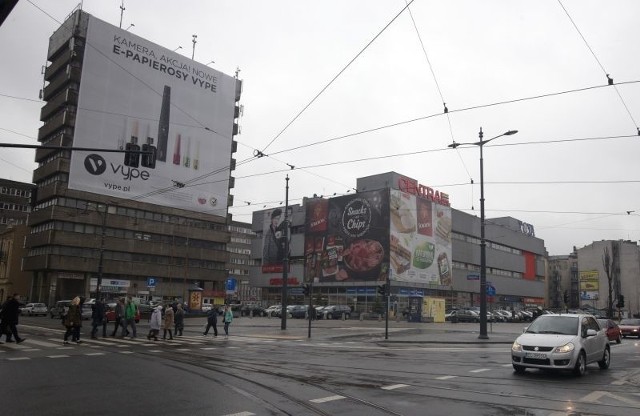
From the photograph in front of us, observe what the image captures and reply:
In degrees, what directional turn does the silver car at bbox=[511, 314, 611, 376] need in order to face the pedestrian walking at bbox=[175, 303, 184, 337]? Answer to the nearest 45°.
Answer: approximately 90° to its right

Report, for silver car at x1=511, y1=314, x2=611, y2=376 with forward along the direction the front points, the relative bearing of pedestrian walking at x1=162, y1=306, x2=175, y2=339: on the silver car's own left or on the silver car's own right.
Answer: on the silver car's own right

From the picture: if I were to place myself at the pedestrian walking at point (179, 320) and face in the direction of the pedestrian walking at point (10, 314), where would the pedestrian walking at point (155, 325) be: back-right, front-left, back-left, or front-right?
front-left

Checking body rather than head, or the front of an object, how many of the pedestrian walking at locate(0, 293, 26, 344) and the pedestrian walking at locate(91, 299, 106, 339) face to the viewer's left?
1

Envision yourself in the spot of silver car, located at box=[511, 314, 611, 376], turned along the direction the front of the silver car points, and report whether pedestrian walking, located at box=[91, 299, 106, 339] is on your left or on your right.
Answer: on your right

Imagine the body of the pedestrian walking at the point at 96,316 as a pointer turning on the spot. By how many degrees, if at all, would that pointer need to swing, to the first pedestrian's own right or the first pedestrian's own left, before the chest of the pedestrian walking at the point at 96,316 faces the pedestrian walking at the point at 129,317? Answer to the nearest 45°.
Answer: approximately 180°

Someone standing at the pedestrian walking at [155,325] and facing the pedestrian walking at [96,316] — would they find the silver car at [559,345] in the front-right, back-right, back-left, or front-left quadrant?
back-left

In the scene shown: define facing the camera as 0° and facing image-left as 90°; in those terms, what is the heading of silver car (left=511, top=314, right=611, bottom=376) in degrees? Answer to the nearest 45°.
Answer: approximately 45°
